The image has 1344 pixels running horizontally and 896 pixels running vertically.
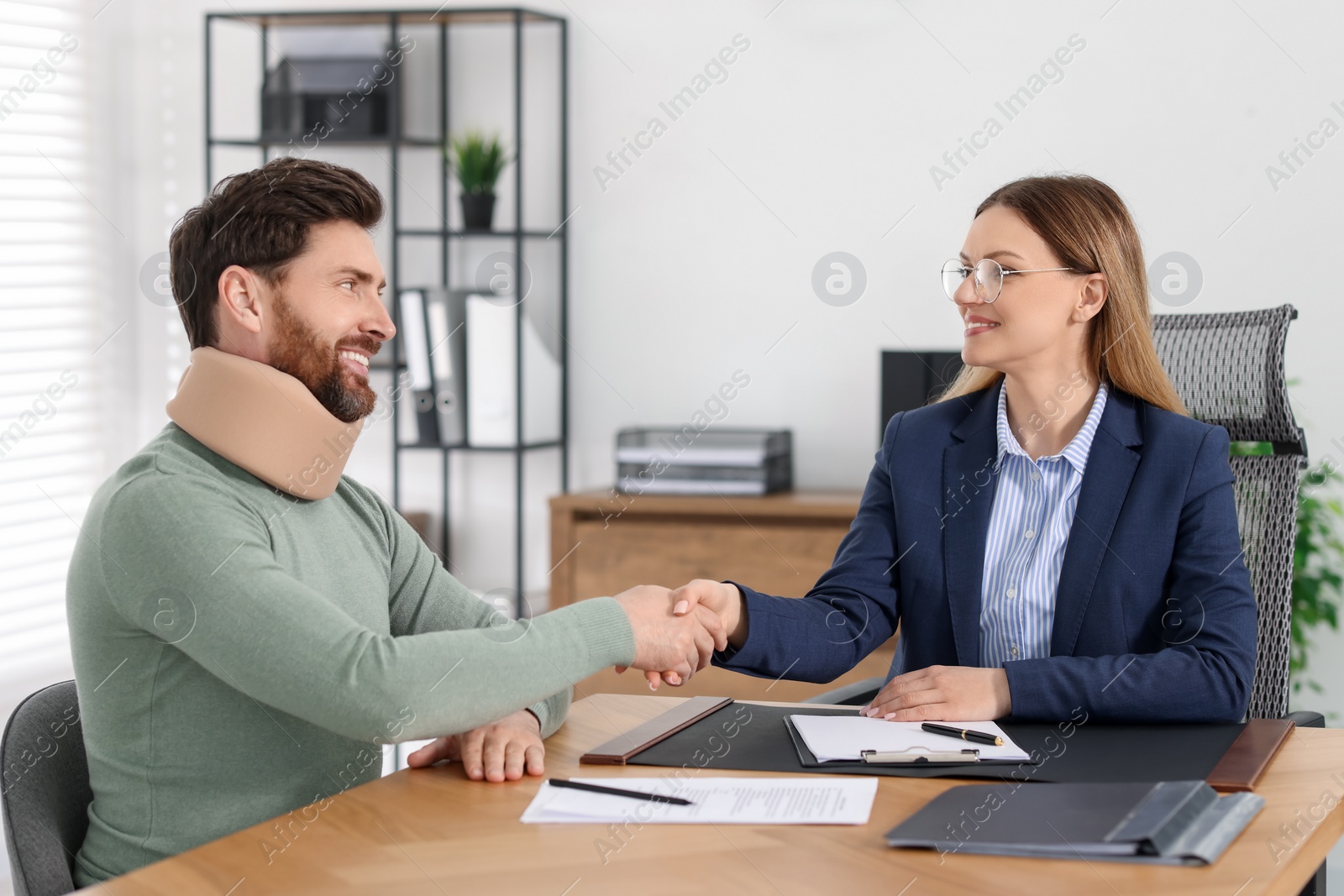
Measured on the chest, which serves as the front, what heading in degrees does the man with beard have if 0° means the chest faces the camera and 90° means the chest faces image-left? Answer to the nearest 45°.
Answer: approximately 270°

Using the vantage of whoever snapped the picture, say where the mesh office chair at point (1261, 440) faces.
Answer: facing the viewer and to the left of the viewer

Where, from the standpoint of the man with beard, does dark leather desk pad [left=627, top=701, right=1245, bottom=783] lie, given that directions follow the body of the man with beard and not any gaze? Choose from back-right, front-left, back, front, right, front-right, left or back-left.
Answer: front

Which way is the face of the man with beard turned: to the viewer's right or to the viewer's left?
to the viewer's right

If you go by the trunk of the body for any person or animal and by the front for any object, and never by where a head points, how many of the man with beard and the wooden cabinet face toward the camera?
1

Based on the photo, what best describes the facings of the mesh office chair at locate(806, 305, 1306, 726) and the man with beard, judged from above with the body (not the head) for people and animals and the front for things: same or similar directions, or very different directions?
very different directions

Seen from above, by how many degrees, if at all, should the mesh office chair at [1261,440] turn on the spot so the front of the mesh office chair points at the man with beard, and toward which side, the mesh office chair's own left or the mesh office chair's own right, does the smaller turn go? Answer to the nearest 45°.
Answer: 0° — it already faces them

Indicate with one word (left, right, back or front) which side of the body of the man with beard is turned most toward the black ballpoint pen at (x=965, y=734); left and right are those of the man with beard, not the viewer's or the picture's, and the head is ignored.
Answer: front

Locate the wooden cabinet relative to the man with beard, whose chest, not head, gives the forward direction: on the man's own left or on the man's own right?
on the man's own left

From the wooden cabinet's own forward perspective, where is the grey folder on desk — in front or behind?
in front

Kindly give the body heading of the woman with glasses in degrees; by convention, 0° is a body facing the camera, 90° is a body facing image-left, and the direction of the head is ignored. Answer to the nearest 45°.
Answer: approximately 45°

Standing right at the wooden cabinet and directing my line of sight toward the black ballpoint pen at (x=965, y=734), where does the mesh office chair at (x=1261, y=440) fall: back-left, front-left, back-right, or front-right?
front-left

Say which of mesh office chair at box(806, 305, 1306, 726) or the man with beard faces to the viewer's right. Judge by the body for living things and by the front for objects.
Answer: the man with beard

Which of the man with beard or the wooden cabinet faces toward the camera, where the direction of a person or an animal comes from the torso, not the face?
the wooden cabinet

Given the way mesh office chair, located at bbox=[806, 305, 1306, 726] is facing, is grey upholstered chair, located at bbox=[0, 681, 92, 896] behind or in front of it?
in front

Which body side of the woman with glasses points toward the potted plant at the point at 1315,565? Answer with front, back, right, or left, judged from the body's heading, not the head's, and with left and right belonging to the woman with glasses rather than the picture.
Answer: back

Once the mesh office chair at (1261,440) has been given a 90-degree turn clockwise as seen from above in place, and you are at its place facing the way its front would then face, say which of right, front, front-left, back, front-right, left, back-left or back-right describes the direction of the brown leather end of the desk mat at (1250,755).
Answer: back-left

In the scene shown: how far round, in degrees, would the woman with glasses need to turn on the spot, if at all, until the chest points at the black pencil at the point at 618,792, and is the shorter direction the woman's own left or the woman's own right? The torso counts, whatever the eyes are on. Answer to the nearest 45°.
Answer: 0° — they already face it

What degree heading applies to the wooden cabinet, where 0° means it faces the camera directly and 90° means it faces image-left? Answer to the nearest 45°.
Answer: approximately 0°
